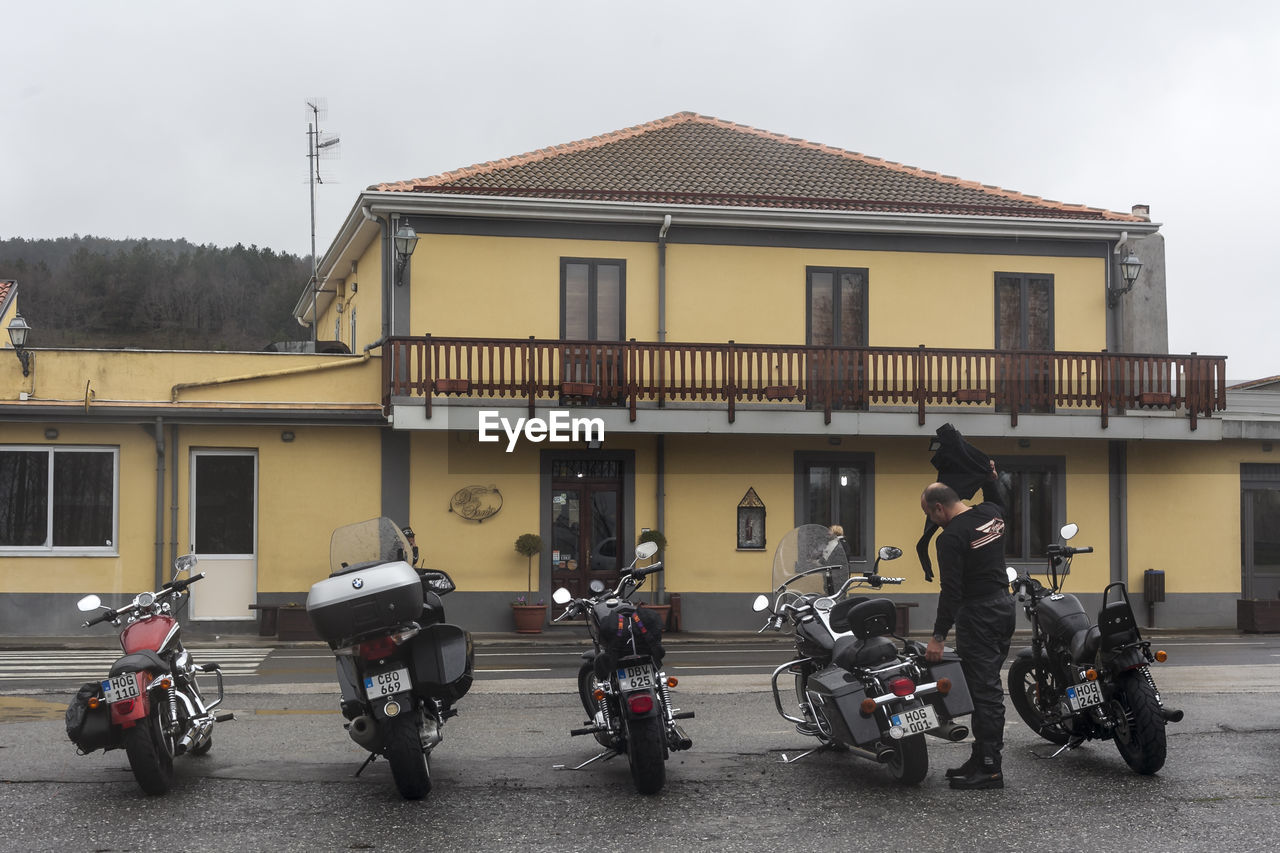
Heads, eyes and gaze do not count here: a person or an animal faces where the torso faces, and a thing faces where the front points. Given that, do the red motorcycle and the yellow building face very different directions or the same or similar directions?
very different directions

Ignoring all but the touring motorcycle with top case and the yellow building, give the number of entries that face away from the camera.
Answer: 1

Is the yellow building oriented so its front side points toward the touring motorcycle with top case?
yes

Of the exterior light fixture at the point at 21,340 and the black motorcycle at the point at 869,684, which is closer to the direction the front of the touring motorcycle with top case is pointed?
the exterior light fixture

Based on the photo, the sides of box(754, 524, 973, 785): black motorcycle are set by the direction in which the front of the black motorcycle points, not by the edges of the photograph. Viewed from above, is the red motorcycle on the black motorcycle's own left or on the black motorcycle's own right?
on the black motorcycle's own left

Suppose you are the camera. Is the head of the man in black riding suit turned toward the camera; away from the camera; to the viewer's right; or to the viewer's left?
to the viewer's left

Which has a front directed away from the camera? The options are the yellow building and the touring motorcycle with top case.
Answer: the touring motorcycle with top case

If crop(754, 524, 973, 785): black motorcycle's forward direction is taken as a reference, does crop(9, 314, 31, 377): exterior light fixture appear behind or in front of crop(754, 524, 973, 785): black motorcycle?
in front

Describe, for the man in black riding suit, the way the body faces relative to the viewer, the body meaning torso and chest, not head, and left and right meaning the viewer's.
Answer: facing away from the viewer and to the left of the viewer

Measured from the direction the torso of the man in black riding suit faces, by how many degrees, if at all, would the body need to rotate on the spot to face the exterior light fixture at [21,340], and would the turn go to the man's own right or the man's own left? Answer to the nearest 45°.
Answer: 0° — they already face it

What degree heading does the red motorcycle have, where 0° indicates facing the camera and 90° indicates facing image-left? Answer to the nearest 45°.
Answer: approximately 225°

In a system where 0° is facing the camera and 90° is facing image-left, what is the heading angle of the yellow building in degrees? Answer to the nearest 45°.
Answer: approximately 0°

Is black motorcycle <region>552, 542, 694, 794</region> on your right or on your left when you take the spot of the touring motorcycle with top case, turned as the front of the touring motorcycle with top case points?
on your right

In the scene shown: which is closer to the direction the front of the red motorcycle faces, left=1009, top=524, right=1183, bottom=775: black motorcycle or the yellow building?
the yellow building
